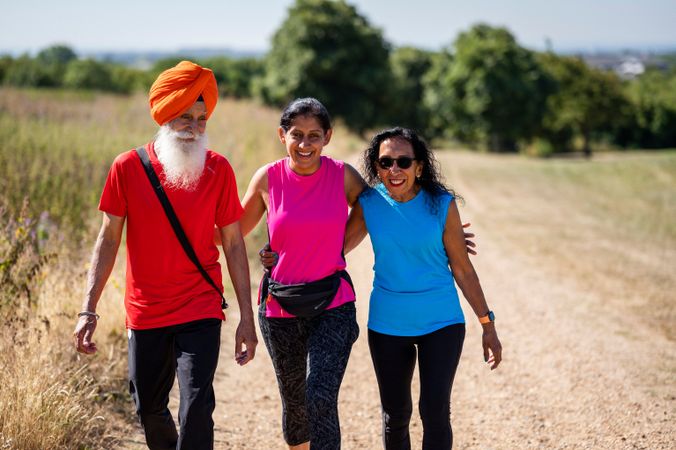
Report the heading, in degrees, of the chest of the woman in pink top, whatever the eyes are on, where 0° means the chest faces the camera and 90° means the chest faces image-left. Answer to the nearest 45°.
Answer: approximately 0°

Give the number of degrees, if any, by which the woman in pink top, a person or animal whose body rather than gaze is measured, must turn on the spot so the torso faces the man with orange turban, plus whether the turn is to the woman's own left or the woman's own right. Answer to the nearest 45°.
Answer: approximately 45° to the woman's own right

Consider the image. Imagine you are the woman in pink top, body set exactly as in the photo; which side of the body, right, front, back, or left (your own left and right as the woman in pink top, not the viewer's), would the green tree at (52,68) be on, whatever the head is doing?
back

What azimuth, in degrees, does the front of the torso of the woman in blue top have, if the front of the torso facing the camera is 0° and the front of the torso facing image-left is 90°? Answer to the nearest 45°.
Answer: approximately 0°

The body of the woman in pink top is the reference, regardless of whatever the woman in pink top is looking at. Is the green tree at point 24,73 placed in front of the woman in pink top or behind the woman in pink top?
behind

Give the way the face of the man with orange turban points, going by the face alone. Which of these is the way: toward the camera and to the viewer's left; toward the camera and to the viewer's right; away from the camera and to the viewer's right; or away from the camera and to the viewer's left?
toward the camera and to the viewer's right

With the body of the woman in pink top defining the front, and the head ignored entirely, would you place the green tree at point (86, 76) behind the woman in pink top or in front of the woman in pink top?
behind

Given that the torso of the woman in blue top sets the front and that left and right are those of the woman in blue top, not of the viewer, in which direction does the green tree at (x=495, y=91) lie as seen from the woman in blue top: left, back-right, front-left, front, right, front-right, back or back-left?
back

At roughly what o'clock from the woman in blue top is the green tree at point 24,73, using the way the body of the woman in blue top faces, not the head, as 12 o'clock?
The green tree is roughly at 5 o'clock from the woman in blue top.

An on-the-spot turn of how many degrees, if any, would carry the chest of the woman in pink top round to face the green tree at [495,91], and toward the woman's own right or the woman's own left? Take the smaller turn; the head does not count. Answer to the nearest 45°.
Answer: approximately 180°
